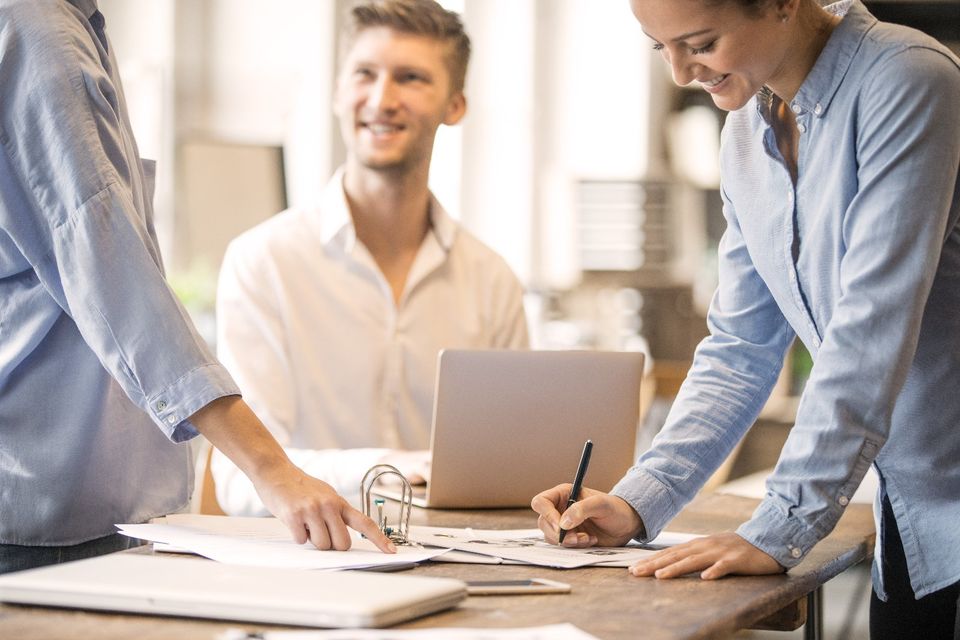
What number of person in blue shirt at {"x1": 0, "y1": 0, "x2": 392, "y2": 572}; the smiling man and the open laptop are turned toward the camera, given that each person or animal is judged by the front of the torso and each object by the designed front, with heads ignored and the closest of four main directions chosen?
1

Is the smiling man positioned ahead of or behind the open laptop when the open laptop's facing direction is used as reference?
ahead

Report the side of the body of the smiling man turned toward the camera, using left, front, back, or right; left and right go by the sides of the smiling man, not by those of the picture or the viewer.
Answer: front

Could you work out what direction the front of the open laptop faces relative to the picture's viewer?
facing away from the viewer and to the left of the viewer

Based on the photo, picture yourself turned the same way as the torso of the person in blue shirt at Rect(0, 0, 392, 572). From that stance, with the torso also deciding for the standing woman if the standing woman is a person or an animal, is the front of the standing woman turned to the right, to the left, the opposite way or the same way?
the opposite way

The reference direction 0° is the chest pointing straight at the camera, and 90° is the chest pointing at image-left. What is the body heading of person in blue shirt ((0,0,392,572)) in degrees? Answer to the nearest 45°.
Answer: approximately 270°

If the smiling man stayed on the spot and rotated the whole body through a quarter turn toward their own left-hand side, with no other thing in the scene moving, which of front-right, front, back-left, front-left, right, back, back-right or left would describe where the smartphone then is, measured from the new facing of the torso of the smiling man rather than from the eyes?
right

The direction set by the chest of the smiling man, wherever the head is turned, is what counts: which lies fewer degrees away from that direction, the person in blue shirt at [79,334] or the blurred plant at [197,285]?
the person in blue shirt

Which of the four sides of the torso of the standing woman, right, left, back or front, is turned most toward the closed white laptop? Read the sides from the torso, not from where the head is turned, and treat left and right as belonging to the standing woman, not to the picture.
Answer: front

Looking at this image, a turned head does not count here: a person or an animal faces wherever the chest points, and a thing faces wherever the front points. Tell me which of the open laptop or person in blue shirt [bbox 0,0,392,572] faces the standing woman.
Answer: the person in blue shirt

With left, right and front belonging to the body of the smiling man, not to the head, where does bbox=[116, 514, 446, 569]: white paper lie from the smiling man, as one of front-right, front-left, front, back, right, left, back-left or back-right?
front

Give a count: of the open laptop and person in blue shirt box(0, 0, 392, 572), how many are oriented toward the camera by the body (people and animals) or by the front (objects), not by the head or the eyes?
0

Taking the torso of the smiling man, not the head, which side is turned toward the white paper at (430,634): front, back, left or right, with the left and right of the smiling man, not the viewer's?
front

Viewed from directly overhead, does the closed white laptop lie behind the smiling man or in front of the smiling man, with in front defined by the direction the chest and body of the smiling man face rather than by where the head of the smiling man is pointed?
in front

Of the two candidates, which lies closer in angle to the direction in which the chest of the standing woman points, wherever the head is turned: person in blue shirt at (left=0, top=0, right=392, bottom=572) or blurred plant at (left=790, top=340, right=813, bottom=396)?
the person in blue shirt
